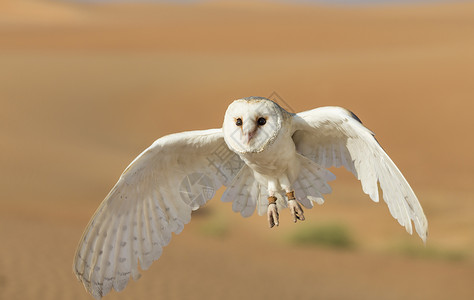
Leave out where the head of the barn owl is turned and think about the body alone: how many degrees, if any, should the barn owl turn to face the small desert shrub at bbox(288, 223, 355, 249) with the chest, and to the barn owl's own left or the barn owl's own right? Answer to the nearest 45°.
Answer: approximately 180°

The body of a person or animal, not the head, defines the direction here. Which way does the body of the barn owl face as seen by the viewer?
toward the camera
